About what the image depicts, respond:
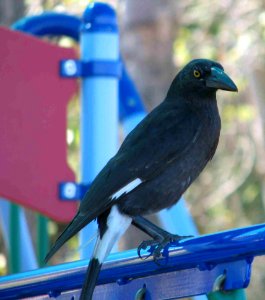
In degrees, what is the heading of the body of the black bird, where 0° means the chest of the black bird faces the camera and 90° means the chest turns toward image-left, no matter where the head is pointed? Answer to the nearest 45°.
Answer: approximately 270°
